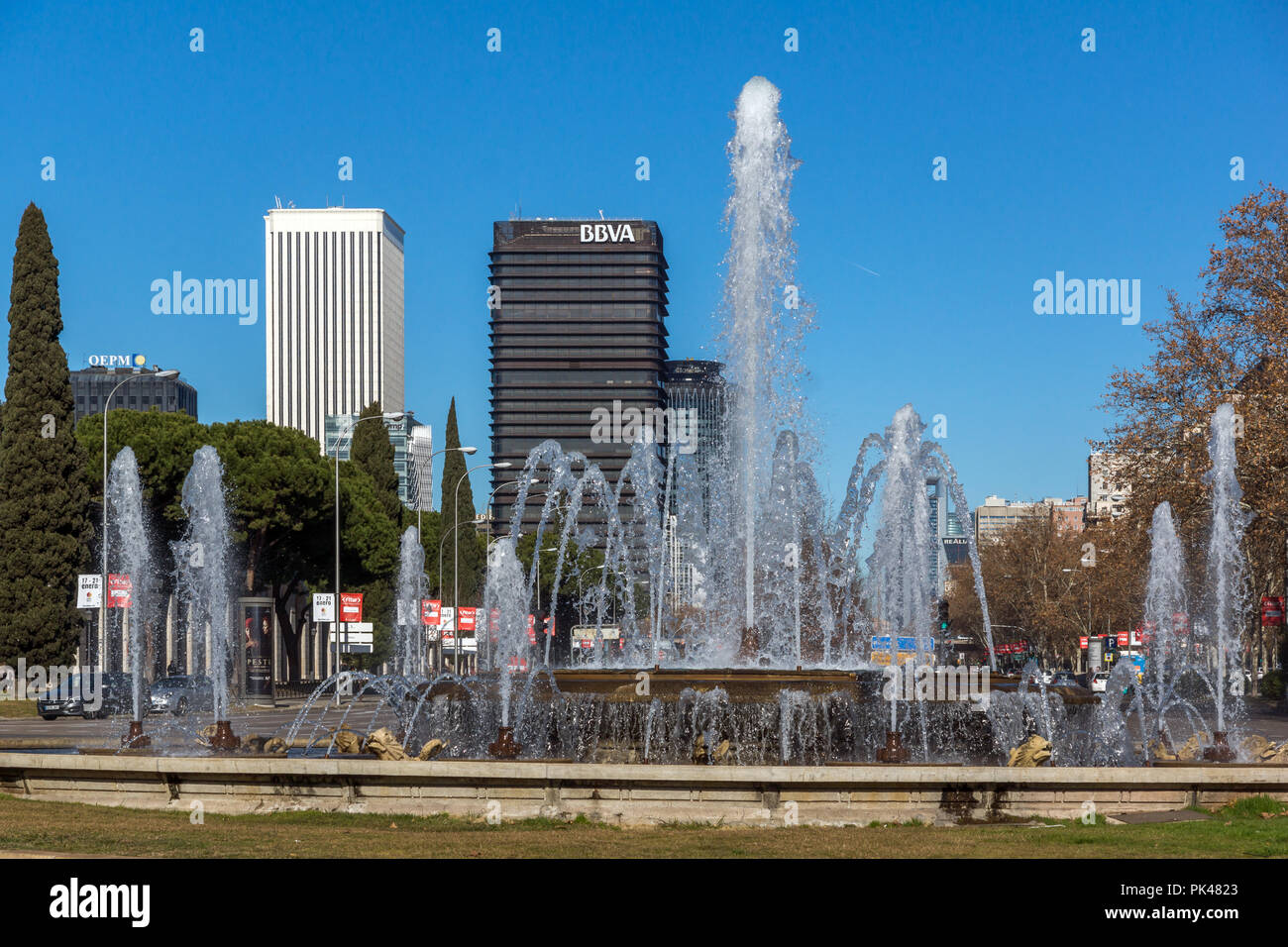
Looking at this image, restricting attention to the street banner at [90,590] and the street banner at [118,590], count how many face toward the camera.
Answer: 2

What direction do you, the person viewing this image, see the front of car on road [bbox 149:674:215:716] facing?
facing the viewer and to the left of the viewer

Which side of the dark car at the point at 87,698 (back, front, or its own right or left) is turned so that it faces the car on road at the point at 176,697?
back

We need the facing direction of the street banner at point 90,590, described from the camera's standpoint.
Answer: facing the viewer

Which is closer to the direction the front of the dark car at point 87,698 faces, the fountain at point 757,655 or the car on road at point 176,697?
the fountain

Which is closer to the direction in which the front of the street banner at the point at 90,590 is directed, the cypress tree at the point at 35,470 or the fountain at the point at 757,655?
the fountain

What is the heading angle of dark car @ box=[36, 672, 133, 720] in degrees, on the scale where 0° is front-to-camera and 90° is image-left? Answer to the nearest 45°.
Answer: approximately 45°

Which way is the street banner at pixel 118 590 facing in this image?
toward the camera

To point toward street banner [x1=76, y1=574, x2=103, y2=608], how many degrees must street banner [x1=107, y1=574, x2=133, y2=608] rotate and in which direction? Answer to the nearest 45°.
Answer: approximately 135° to its right
